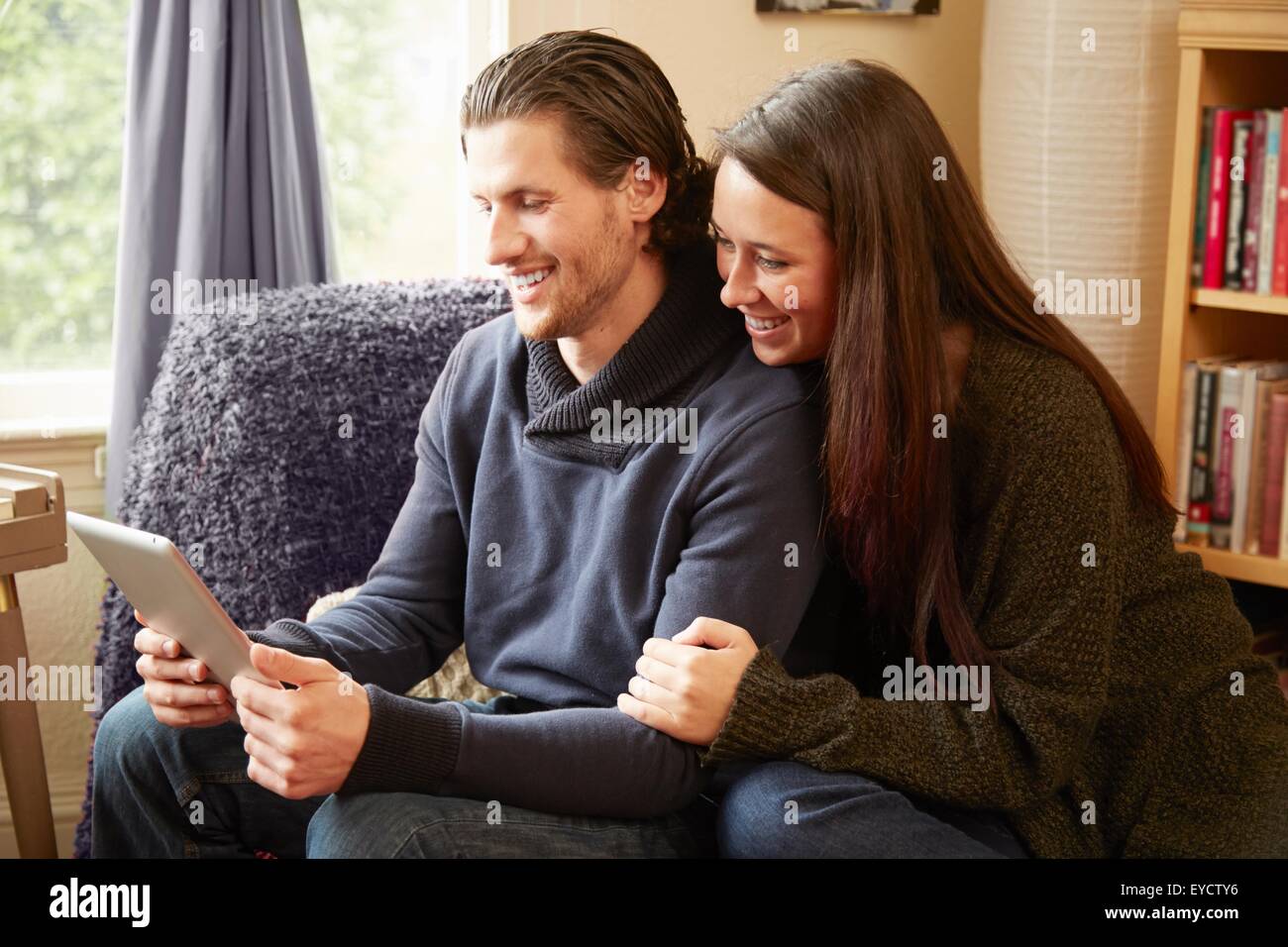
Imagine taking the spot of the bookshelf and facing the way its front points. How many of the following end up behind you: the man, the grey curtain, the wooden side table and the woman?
0

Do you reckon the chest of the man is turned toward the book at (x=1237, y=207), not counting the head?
no

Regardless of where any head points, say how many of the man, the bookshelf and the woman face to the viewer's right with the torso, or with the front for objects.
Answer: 0

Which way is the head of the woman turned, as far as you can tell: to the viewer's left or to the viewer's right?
to the viewer's left

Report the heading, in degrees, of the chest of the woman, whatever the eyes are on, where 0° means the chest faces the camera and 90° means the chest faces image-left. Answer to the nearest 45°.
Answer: approximately 90°

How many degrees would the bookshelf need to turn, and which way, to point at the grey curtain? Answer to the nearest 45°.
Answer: approximately 45° to its right

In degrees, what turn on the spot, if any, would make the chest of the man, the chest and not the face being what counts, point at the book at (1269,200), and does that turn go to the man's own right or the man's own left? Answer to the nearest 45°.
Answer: approximately 180°

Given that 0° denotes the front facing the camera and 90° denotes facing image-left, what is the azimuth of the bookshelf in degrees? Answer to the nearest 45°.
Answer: approximately 45°

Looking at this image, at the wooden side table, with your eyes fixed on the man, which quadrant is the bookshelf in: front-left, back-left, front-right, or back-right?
front-left

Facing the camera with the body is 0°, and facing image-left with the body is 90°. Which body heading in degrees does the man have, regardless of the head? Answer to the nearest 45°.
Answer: approximately 45°
